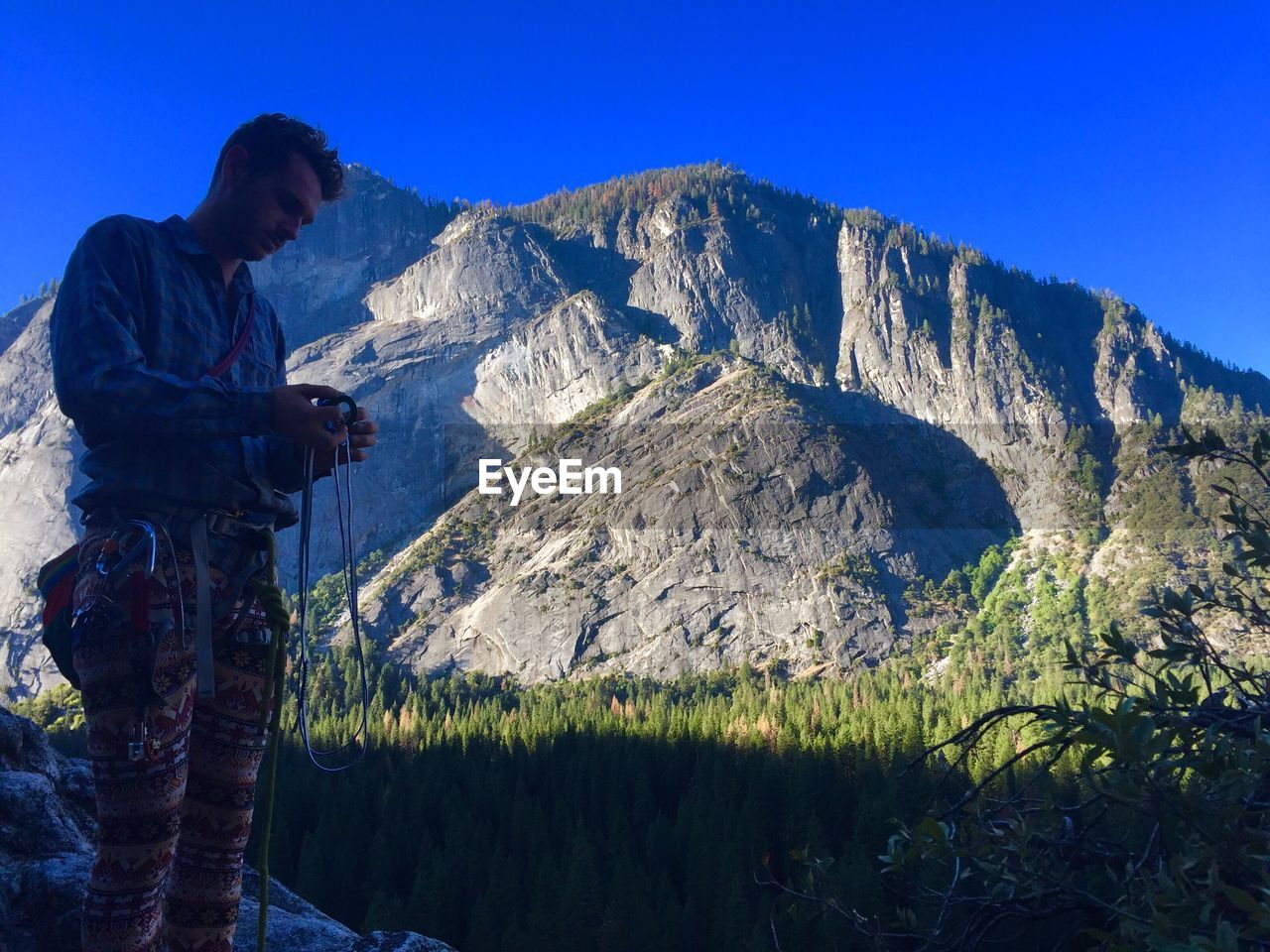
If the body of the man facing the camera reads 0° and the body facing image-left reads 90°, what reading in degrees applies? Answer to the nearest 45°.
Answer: approximately 315°

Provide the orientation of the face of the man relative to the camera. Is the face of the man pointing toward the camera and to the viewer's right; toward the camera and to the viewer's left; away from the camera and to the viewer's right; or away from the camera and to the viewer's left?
toward the camera and to the viewer's right
